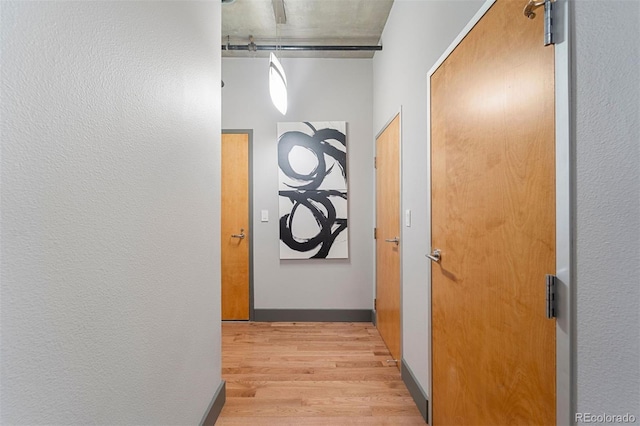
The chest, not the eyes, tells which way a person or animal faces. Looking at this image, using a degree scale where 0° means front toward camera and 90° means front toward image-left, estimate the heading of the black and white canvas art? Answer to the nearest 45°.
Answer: approximately 0°

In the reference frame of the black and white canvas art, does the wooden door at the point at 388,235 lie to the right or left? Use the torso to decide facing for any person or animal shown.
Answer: on its left

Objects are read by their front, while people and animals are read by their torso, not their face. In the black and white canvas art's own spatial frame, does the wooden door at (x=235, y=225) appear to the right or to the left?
on its right

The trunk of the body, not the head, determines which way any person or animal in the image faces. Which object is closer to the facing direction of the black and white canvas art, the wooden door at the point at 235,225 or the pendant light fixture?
the pendant light fixture

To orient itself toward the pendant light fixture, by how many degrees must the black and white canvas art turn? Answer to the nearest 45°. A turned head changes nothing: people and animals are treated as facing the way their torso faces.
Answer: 0° — it already faces it

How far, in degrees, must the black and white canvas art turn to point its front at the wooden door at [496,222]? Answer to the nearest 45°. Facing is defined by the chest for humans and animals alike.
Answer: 0° — it already faces it
